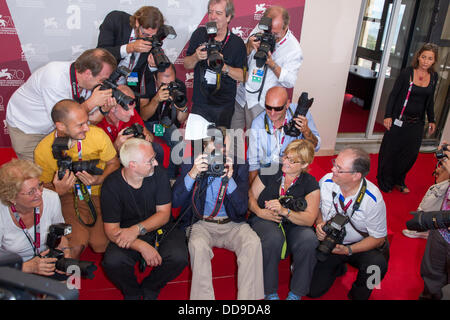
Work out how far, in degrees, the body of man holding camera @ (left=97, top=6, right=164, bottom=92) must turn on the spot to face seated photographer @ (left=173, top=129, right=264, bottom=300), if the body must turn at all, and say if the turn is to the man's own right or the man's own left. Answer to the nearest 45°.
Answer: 0° — they already face them

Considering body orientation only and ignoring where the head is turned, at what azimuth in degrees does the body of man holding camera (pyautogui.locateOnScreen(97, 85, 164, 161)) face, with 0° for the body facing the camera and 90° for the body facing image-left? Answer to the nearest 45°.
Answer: approximately 315°

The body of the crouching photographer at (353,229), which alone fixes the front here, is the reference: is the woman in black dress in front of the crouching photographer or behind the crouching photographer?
behind

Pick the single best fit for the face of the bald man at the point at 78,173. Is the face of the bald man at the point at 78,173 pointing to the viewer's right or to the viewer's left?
to the viewer's right

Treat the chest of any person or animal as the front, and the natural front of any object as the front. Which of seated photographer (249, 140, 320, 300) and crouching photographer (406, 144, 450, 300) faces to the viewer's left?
the crouching photographer

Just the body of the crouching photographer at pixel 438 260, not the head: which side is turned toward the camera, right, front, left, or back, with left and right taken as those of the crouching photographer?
left

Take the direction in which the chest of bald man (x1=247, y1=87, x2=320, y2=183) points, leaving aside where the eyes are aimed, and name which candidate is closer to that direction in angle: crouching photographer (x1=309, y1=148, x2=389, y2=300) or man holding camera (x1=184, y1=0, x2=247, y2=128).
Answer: the crouching photographer

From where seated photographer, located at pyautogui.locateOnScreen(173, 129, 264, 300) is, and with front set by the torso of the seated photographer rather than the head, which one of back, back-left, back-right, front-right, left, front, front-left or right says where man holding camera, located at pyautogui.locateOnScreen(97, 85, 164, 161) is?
back-right
